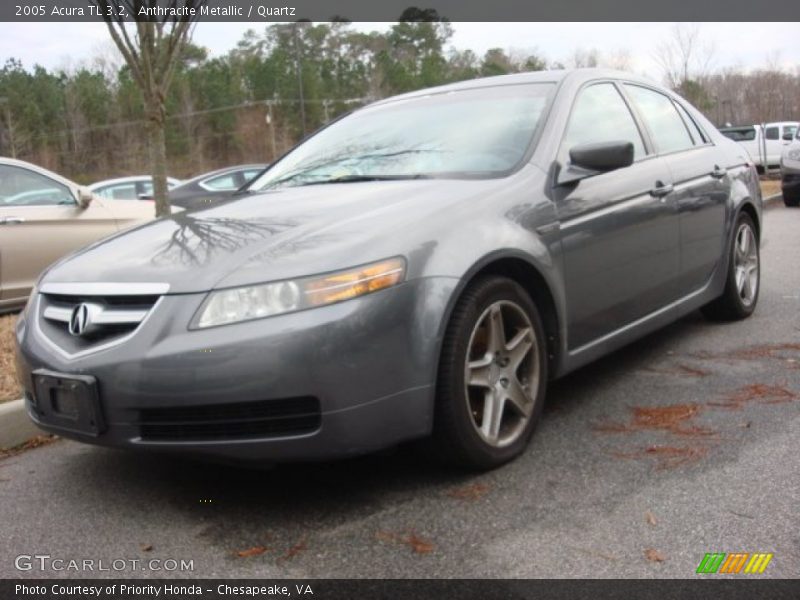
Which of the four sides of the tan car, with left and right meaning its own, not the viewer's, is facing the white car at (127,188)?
left

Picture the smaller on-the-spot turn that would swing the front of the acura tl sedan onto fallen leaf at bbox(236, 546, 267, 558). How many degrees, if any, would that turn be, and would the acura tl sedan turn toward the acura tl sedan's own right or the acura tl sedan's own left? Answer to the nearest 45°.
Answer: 0° — it already faces it

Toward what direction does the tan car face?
to the viewer's right
